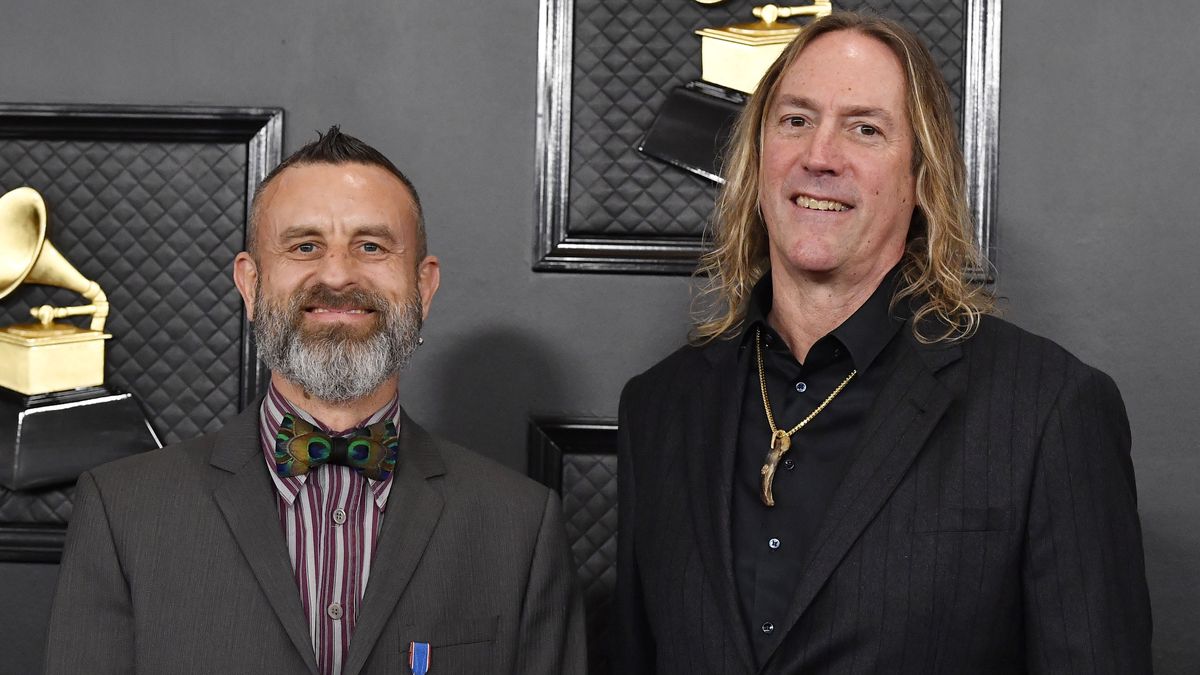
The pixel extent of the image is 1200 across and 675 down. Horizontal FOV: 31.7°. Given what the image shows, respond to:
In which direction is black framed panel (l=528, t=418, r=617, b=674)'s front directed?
toward the camera

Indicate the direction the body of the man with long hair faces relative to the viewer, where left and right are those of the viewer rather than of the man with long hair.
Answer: facing the viewer and to the left of the viewer

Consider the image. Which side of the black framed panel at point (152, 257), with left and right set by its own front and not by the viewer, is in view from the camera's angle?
front

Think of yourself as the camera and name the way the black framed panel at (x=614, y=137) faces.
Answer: facing the viewer

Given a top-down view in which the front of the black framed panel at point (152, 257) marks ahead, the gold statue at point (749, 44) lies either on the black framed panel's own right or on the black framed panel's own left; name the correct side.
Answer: on the black framed panel's own left

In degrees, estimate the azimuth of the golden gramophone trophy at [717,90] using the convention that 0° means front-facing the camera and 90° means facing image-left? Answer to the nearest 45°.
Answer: approximately 45°

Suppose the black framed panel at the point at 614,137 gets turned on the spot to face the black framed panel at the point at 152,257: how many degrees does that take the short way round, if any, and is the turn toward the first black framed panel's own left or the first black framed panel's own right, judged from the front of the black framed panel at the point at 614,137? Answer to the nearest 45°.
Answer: approximately 90° to the first black framed panel's own right

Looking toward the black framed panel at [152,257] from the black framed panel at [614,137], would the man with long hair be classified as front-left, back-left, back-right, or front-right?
back-left

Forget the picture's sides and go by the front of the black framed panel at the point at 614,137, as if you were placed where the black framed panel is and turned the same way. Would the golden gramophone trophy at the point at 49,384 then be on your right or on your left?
on your right

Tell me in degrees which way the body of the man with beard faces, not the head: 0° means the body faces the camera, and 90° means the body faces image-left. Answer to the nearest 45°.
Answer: approximately 0°
